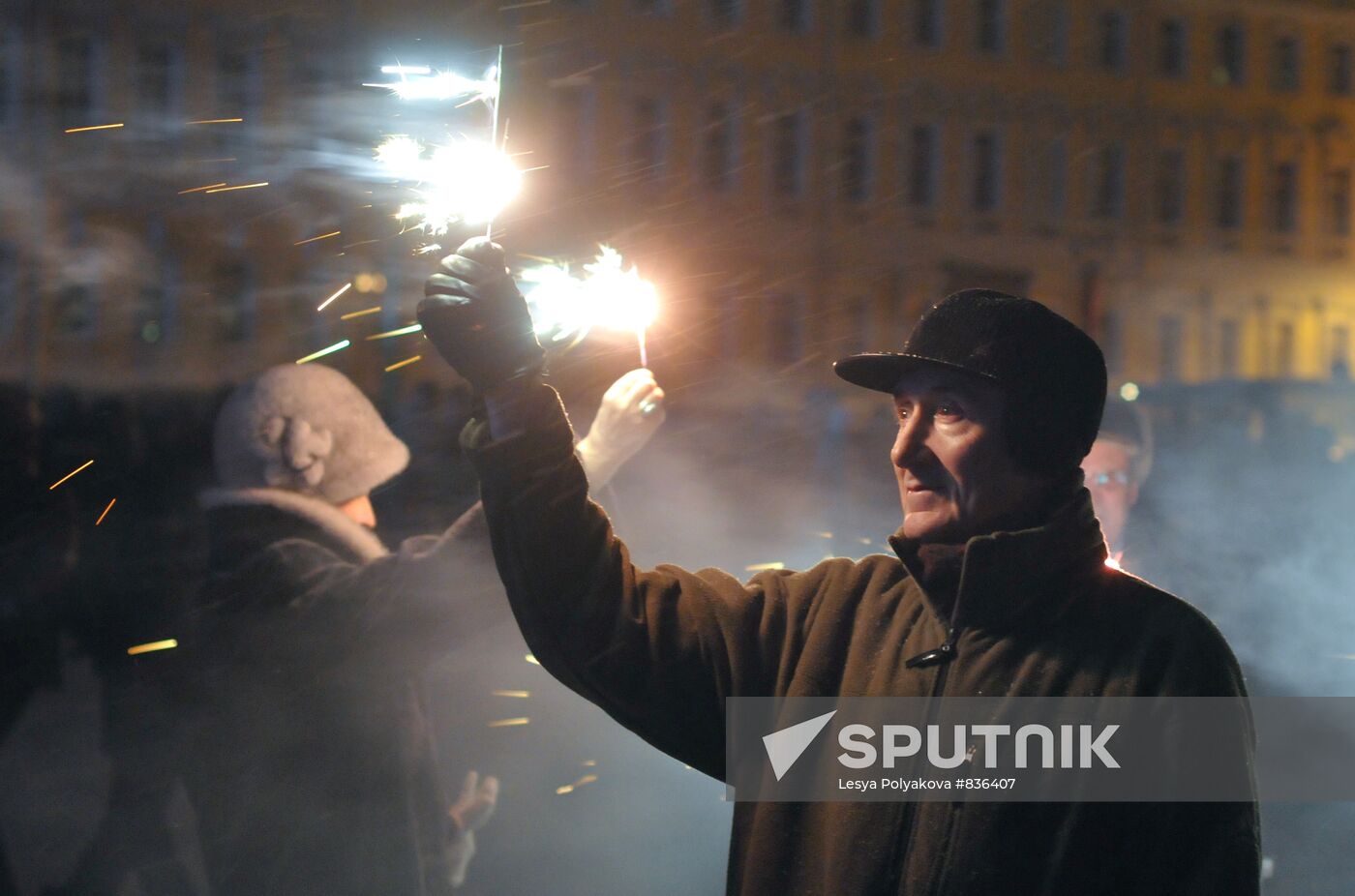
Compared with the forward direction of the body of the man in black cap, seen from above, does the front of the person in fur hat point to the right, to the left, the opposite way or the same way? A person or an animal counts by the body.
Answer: the opposite way

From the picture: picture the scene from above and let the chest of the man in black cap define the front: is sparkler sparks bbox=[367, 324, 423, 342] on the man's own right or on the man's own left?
on the man's own right

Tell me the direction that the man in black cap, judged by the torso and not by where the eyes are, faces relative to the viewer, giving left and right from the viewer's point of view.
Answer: facing the viewer and to the left of the viewer

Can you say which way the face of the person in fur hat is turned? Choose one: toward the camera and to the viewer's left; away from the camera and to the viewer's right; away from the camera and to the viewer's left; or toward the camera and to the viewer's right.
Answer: away from the camera and to the viewer's right

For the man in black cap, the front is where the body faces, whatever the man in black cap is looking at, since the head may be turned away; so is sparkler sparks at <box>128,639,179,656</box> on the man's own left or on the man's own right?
on the man's own right

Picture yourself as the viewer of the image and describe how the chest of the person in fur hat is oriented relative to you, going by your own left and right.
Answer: facing away from the viewer and to the right of the viewer

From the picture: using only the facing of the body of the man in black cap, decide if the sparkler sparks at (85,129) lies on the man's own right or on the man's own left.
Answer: on the man's own right

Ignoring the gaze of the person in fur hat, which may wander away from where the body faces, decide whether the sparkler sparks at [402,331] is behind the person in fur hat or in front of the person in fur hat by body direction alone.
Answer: in front

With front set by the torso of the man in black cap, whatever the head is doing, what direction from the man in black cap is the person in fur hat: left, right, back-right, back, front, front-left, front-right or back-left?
right
